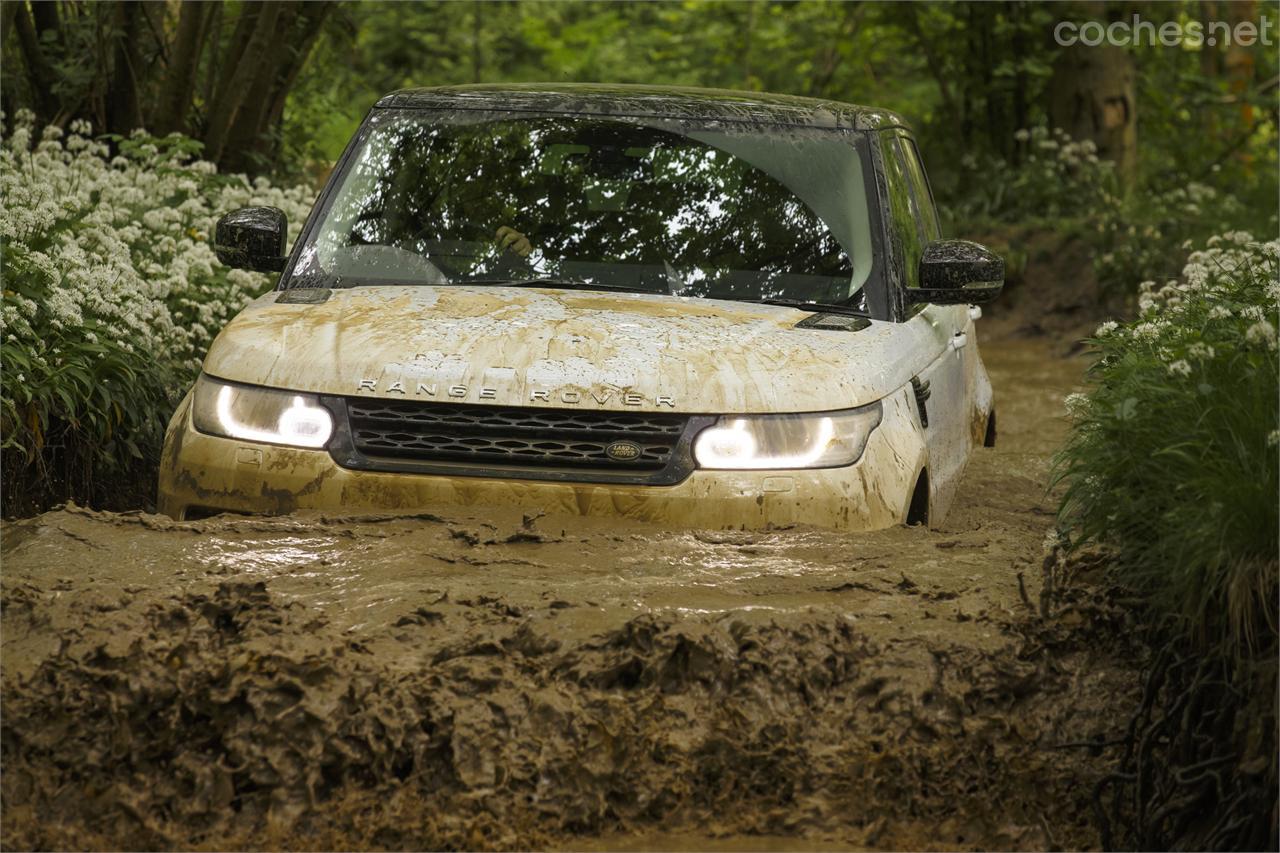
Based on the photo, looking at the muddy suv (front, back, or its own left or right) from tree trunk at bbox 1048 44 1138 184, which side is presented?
back

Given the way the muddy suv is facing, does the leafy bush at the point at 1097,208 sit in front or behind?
behind

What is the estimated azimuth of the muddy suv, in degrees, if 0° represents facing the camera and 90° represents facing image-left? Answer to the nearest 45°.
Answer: approximately 0°

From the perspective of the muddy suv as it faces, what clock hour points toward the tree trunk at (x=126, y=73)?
The tree trunk is roughly at 5 o'clock from the muddy suv.

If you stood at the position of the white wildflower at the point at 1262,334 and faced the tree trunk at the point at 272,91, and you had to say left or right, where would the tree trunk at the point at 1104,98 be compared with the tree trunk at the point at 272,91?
right

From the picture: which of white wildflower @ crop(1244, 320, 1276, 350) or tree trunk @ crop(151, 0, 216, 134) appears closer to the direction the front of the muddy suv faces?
the white wildflower

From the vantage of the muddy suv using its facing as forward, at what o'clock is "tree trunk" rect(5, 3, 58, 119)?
The tree trunk is roughly at 5 o'clock from the muddy suv.

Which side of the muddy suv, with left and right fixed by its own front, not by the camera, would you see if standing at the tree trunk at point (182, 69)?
back

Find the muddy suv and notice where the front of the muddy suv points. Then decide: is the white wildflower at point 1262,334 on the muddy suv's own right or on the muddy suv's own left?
on the muddy suv's own left

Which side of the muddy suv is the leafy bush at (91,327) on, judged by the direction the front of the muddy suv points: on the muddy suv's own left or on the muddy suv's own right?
on the muddy suv's own right

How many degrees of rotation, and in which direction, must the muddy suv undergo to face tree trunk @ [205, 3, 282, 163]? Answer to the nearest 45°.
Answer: approximately 180°
